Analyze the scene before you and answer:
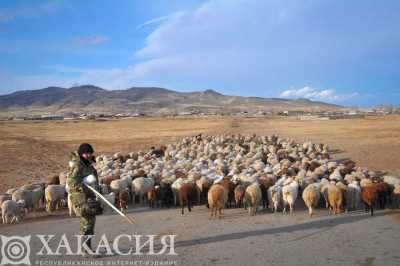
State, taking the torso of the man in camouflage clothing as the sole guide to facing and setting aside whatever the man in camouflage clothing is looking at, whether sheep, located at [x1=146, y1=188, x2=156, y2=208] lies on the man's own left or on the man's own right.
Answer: on the man's own left
